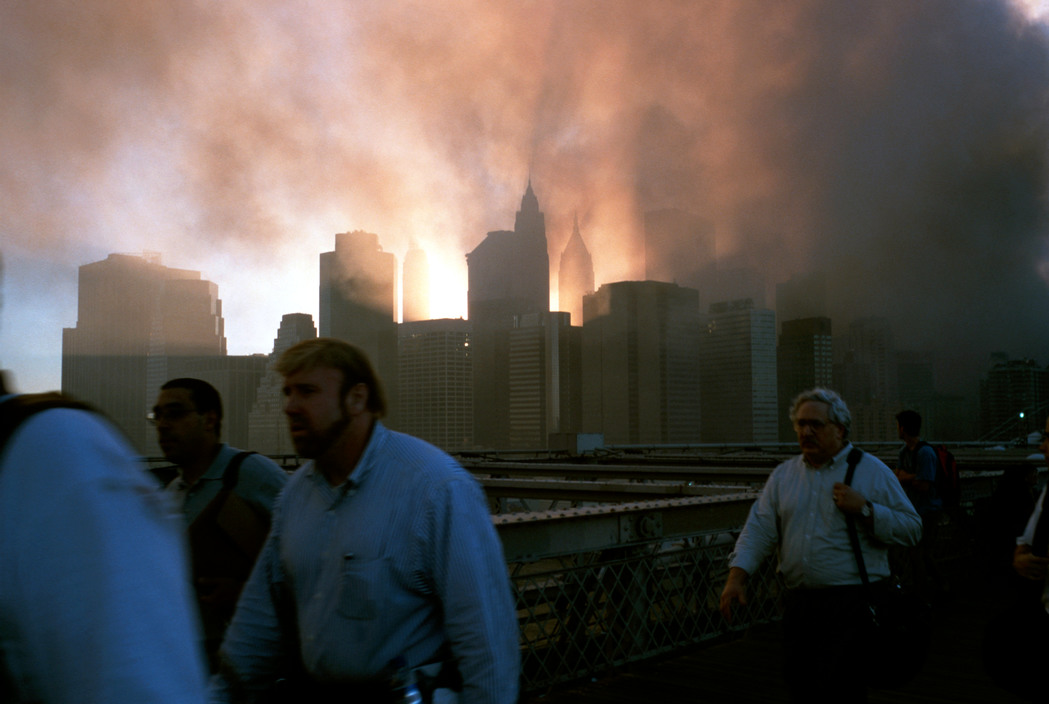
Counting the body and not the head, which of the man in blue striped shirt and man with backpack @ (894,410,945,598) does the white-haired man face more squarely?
the man in blue striped shirt

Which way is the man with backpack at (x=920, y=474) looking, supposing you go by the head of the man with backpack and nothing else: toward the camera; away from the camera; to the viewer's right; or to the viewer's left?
to the viewer's left

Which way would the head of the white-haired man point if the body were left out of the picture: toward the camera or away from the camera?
toward the camera

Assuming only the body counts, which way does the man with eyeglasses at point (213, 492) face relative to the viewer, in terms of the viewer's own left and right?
facing the viewer and to the left of the viewer

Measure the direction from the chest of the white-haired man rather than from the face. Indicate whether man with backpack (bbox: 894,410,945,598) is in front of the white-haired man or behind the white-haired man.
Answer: behind

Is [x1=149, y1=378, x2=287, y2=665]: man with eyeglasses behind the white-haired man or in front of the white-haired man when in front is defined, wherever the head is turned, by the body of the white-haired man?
in front

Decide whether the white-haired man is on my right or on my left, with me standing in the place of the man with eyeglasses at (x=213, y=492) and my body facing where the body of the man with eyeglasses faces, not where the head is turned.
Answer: on my left

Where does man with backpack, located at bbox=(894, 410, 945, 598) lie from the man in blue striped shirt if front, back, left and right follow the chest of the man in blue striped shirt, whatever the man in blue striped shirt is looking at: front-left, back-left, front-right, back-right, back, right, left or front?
back

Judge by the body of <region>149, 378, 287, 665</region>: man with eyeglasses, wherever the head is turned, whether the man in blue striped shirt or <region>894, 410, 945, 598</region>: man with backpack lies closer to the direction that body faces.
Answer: the man in blue striped shirt

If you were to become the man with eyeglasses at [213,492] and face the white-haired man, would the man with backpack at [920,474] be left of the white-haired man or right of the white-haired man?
left

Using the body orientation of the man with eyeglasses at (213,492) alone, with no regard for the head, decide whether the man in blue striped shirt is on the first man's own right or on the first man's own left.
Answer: on the first man's own left

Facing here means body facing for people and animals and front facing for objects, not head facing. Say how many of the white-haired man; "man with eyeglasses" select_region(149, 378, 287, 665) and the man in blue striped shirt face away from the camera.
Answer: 0
